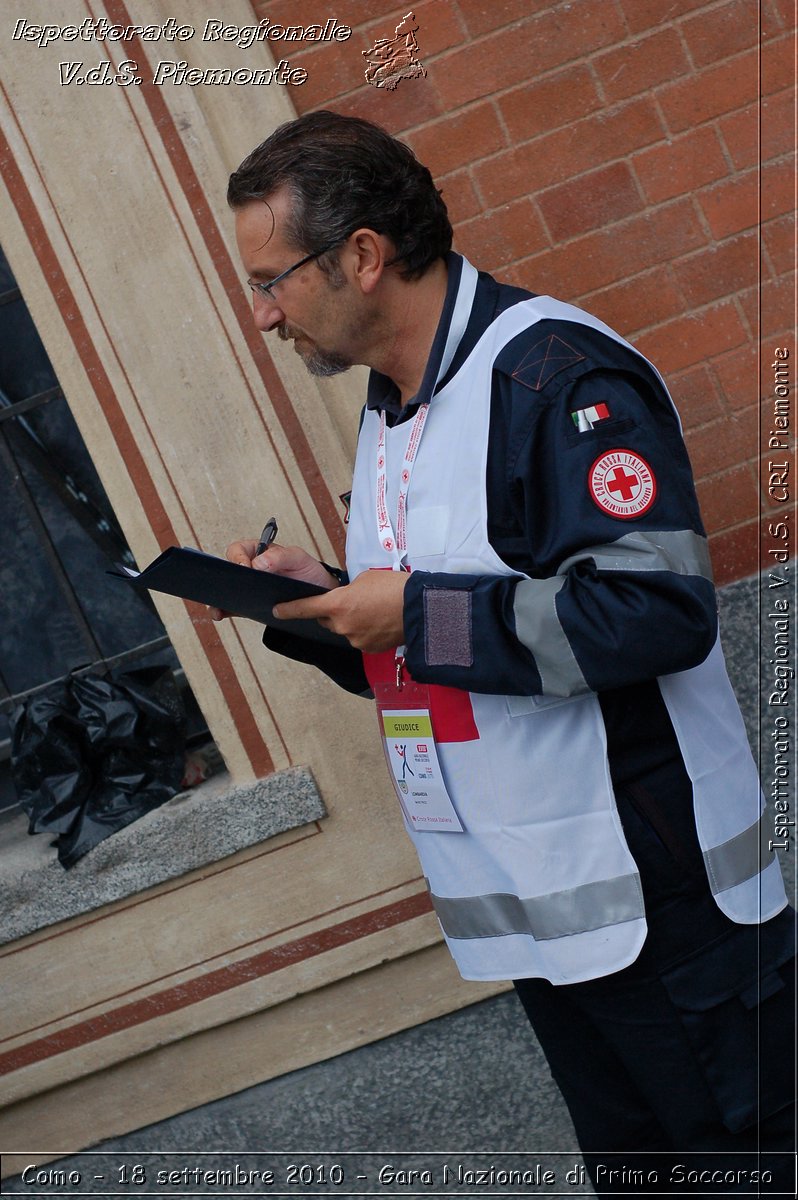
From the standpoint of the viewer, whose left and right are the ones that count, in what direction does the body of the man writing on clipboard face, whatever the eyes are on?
facing to the left of the viewer

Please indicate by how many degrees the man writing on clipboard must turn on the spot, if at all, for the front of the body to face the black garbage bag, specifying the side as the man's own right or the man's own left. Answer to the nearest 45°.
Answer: approximately 45° to the man's own right

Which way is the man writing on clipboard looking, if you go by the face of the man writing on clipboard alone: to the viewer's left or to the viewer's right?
to the viewer's left
